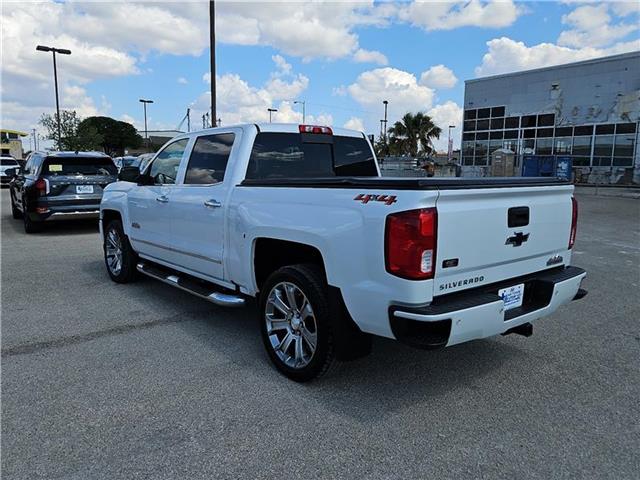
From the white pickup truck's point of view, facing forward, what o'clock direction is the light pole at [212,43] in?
The light pole is roughly at 1 o'clock from the white pickup truck.

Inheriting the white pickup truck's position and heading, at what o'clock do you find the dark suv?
The dark suv is roughly at 12 o'clock from the white pickup truck.

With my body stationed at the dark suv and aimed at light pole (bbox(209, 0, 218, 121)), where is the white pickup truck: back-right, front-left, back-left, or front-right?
back-right

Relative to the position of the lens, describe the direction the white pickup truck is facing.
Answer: facing away from the viewer and to the left of the viewer
